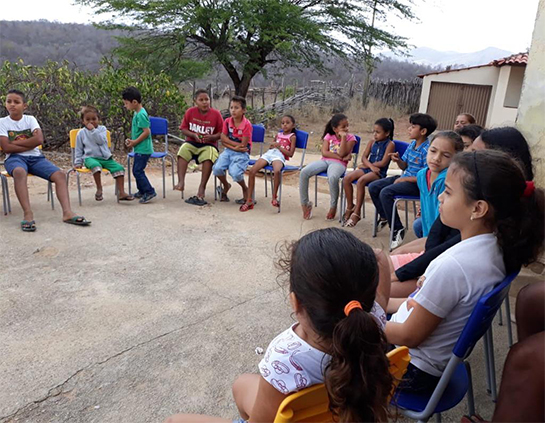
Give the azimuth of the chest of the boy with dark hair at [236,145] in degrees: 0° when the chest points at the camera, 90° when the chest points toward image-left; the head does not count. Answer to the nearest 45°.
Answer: approximately 45°

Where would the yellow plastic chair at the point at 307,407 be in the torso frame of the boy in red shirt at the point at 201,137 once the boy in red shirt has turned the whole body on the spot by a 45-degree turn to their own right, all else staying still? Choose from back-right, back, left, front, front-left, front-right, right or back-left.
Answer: front-left

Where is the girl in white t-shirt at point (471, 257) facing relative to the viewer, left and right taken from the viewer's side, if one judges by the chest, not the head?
facing to the left of the viewer

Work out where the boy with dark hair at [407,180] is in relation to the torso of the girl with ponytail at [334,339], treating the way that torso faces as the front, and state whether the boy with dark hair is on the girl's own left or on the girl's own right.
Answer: on the girl's own right

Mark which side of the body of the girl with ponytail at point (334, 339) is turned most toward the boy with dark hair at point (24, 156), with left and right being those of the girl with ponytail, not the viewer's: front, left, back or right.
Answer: front

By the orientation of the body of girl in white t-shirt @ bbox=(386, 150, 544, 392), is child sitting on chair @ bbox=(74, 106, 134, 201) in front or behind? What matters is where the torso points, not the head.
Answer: in front

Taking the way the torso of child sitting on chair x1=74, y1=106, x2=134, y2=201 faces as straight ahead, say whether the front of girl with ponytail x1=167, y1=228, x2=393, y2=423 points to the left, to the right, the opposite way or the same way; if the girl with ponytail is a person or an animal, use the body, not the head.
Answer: the opposite way

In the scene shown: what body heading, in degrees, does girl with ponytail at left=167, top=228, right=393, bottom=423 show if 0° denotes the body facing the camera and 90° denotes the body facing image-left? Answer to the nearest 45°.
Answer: approximately 135°

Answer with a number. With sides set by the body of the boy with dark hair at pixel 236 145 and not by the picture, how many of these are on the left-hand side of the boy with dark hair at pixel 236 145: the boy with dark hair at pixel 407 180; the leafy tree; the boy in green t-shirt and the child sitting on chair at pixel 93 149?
1

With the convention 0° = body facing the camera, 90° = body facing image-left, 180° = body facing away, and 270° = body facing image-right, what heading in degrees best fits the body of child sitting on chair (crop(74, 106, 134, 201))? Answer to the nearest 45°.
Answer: approximately 315°

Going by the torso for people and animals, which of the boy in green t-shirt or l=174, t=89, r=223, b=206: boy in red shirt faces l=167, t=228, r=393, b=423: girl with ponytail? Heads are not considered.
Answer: the boy in red shirt
